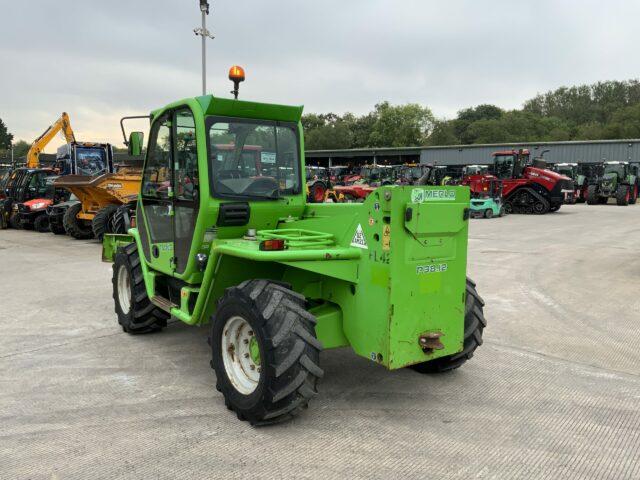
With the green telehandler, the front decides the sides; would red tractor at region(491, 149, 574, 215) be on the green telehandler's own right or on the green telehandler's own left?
on the green telehandler's own right

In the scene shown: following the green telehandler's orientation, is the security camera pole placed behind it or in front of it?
in front

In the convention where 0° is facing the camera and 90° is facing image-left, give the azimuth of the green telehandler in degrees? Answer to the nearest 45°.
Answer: approximately 135°

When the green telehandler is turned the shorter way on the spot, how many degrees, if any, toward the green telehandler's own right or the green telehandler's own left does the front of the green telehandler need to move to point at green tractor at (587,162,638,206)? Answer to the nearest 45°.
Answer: approximately 90° to the green telehandler's own right
